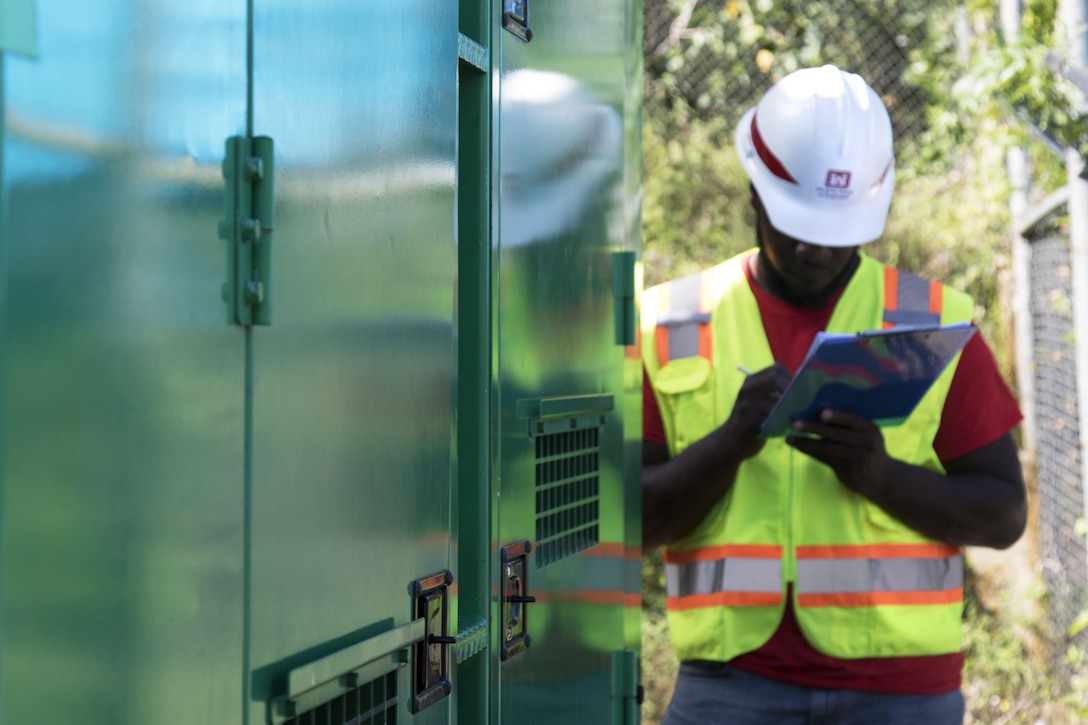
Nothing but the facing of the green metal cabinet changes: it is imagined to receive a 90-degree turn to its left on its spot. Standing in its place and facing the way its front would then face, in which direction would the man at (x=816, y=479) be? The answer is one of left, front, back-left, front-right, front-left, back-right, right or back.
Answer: front

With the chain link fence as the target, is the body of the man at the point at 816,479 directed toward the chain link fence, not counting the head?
no

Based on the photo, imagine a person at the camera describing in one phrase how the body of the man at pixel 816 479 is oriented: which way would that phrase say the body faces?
toward the camera

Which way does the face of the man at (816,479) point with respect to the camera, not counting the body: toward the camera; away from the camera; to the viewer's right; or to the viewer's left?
toward the camera

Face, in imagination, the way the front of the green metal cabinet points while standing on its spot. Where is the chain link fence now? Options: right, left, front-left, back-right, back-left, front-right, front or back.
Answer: left

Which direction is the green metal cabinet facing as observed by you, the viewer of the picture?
facing the viewer and to the right of the viewer
